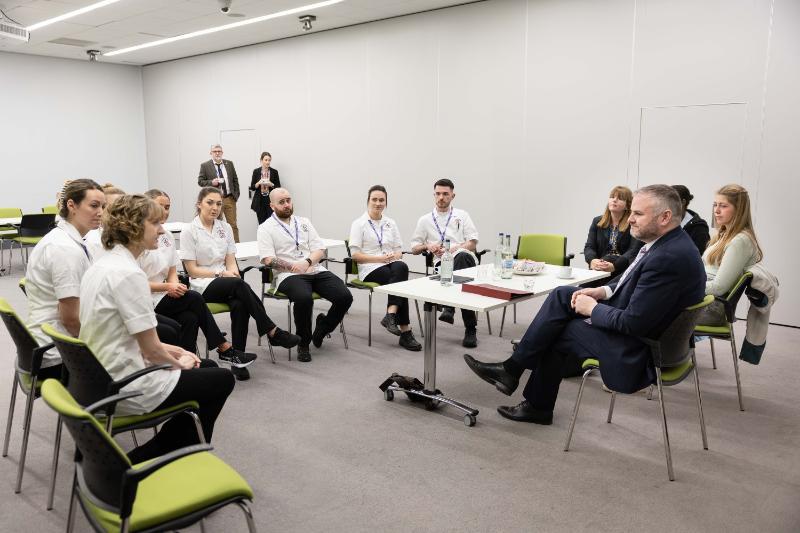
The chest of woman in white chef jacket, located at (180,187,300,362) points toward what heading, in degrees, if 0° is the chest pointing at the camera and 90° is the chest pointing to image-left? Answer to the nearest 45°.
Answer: approximately 315°

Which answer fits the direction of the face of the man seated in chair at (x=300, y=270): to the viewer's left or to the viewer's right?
to the viewer's right

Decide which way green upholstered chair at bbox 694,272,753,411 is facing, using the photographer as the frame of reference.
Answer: facing to the left of the viewer

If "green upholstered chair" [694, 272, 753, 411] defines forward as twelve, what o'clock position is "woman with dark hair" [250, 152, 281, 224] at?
The woman with dark hair is roughly at 1 o'clock from the green upholstered chair.

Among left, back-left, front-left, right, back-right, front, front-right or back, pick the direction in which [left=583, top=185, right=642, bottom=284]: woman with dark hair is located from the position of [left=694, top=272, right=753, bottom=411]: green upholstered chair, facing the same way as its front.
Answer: front-right

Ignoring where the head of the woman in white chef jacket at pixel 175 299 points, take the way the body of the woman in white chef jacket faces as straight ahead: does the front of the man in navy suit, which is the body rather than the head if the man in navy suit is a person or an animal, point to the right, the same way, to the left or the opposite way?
the opposite way

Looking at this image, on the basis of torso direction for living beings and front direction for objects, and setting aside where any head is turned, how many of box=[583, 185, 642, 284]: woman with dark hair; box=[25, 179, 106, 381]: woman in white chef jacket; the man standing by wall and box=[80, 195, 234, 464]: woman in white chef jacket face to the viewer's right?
2

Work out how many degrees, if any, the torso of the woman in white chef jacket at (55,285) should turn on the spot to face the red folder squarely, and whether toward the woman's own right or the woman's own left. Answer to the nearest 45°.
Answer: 0° — they already face it

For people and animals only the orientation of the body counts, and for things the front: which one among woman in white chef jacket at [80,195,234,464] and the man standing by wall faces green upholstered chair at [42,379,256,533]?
the man standing by wall

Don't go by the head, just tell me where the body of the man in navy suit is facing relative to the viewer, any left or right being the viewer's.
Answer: facing to the left of the viewer

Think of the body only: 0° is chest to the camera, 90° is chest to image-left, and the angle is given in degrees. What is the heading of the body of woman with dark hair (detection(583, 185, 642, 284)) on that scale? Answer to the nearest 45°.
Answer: approximately 45°

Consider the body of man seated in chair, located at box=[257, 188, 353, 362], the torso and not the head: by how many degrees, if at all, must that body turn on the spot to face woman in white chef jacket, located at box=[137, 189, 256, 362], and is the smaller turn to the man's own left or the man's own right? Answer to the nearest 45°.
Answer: approximately 90° to the man's own right

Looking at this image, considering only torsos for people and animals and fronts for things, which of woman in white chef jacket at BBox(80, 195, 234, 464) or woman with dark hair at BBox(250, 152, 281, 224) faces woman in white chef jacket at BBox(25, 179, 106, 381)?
the woman with dark hair

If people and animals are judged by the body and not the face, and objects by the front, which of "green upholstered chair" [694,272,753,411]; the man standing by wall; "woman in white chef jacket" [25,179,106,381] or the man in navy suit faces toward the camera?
the man standing by wall
